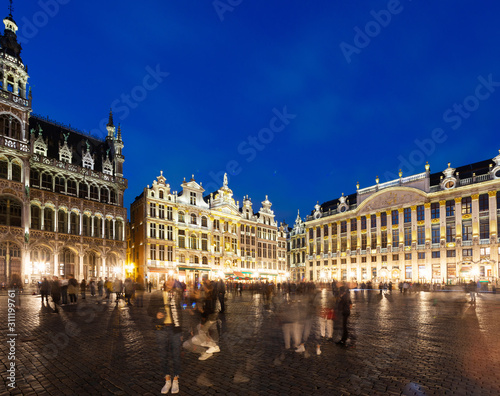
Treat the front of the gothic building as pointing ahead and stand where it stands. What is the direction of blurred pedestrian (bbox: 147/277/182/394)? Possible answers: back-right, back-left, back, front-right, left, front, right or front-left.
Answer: front-right

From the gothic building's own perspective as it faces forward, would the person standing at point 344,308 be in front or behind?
in front
